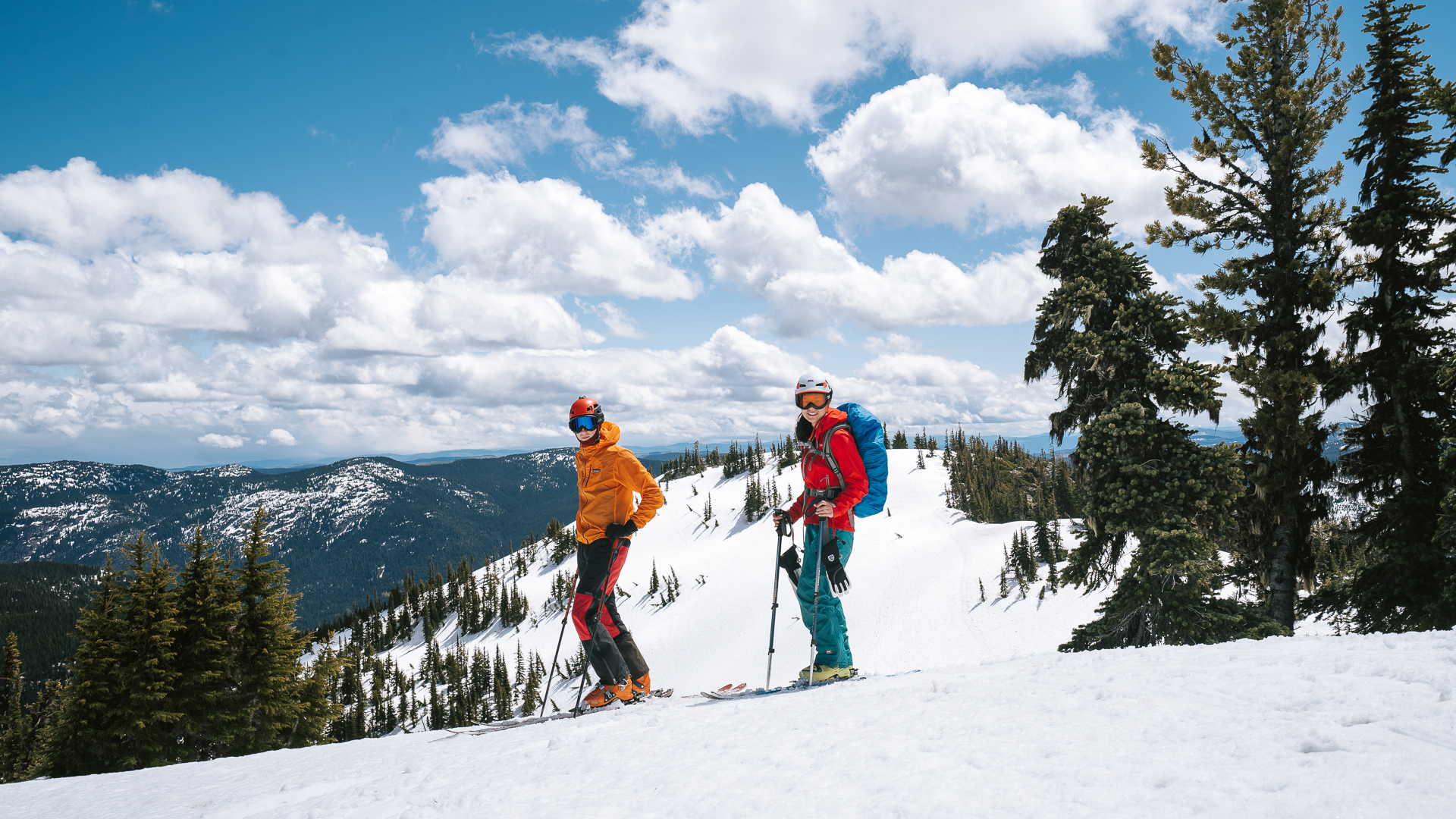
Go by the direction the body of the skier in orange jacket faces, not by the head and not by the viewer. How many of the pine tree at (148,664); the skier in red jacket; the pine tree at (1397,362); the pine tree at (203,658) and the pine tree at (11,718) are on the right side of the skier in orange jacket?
3

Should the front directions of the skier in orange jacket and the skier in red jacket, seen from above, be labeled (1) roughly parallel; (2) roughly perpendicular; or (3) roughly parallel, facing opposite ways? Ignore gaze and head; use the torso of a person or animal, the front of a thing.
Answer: roughly parallel

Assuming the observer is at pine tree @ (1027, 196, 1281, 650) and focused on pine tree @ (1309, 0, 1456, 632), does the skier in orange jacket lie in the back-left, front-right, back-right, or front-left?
back-right

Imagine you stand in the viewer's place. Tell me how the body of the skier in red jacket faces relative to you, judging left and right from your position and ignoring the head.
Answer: facing the viewer and to the left of the viewer

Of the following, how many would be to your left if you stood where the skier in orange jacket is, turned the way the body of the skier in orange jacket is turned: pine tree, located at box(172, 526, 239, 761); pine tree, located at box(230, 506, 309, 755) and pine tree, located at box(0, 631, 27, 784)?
0

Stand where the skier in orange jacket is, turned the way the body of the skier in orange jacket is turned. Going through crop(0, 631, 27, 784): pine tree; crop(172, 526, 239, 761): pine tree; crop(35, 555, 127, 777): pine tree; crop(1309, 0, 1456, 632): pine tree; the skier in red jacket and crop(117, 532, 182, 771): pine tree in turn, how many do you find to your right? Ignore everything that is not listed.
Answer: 4

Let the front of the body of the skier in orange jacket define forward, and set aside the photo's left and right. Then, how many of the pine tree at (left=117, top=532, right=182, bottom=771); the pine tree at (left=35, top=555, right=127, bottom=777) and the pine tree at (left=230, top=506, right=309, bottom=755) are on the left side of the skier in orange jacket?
0

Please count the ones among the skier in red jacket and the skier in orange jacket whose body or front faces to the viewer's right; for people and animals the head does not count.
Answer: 0

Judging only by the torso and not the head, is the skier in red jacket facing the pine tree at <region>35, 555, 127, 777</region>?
no

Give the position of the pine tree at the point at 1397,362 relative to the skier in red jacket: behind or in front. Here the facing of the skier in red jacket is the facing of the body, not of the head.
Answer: behind

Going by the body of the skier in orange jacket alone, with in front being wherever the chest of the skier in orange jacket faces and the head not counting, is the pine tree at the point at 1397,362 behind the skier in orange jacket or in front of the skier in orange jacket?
behind

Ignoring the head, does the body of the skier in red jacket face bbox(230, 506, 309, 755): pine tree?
no
